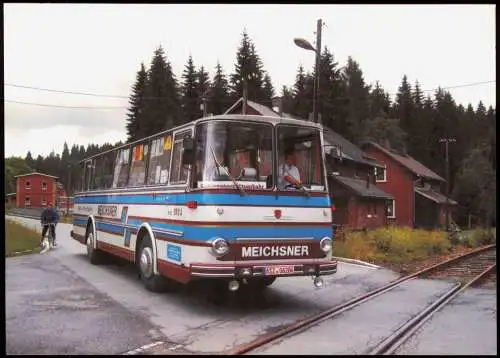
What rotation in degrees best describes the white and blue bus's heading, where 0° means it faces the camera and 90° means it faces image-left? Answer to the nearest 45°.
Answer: approximately 315°

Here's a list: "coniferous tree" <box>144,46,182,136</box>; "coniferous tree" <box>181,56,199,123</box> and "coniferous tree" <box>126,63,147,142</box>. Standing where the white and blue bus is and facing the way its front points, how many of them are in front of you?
0

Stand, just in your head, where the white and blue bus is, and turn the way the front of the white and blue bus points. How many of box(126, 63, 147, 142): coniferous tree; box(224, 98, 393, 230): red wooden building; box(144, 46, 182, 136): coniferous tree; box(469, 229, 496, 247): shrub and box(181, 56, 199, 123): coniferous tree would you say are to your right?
0

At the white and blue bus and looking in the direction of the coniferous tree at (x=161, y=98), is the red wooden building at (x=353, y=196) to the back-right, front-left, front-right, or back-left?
front-right

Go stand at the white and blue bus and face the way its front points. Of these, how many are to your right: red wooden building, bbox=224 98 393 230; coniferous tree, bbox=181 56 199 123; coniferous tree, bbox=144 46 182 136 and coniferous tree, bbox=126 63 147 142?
0

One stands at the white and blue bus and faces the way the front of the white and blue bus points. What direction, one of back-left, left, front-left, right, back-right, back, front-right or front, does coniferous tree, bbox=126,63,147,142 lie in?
back-left

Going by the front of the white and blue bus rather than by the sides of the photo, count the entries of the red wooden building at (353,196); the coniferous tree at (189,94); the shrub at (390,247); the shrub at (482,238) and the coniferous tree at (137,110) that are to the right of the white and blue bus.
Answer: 0

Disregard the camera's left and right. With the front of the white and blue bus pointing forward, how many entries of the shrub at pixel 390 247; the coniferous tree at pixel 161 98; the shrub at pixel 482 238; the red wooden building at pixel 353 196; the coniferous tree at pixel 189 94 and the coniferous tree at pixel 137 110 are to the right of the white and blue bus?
0

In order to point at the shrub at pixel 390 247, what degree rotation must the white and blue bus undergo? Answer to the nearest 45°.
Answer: approximately 90° to its left

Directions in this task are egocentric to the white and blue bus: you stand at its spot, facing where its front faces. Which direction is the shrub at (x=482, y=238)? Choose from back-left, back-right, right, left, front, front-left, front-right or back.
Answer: left

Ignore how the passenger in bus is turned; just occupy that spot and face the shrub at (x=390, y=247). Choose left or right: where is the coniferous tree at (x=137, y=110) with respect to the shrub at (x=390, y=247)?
left

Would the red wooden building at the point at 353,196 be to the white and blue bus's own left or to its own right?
on its left

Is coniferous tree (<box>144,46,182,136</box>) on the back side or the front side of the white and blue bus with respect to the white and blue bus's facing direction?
on the back side

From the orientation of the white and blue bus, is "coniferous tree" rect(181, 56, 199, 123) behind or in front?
behind

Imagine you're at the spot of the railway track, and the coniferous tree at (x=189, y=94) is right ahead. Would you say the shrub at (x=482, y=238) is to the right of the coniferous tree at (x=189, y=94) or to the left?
right

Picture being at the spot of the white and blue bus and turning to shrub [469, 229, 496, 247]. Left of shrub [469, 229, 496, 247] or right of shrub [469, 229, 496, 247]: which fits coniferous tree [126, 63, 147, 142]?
left

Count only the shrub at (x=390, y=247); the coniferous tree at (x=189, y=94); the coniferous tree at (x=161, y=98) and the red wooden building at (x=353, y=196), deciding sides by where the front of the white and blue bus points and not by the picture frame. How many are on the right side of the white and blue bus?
0
